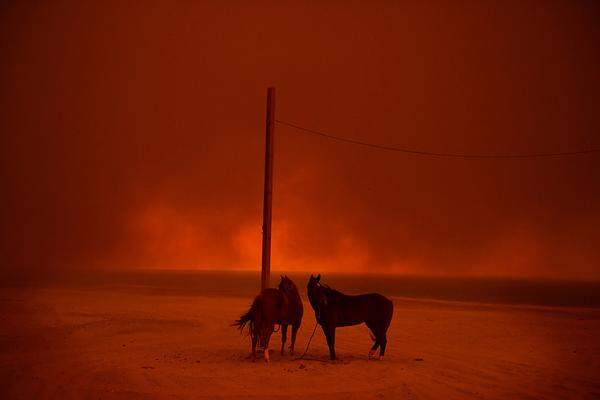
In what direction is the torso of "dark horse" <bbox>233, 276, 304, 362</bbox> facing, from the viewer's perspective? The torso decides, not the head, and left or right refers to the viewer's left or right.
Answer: facing away from the viewer and to the right of the viewer

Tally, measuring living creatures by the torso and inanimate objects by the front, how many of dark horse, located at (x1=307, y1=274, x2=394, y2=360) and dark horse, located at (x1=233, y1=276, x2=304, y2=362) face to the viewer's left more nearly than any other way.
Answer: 1

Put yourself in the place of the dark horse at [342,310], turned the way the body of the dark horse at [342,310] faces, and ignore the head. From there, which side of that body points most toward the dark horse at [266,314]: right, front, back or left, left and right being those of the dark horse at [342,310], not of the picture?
front

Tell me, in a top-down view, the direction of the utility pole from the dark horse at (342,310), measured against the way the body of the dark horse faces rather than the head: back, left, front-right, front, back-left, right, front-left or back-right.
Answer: front-right

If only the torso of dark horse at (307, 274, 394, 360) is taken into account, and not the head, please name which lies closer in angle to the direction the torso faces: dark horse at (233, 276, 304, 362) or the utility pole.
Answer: the dark horse

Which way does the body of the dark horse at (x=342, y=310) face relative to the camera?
to the viewer's left
